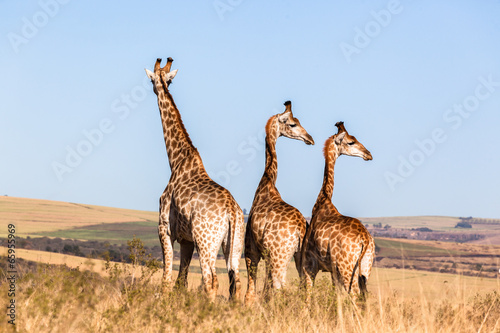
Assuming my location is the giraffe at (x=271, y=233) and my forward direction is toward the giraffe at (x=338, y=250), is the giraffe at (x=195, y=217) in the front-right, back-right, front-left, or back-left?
back-right

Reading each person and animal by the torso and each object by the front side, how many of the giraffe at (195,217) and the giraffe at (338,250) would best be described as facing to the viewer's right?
0

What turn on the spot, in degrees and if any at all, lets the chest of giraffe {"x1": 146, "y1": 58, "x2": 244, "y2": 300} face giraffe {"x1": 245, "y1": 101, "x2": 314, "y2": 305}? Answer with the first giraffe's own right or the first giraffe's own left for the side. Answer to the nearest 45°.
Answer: approximately 135° to the first giraffe's own right

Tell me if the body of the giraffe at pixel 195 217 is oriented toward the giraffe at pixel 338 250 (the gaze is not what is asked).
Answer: no

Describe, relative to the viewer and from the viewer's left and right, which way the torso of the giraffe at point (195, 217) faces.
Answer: facing away from the viewer and to the left of the viewer

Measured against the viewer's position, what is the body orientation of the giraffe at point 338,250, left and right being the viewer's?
facing away from the viewer and to the left of the viewer

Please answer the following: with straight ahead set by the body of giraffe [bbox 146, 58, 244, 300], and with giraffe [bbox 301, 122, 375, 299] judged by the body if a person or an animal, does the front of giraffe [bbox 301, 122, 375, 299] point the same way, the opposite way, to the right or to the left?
the same way

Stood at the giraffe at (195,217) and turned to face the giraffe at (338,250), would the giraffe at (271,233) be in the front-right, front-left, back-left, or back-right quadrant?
front-left

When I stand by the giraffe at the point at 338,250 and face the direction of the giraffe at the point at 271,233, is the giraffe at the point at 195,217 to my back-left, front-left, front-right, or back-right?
front-left
